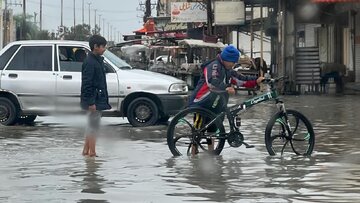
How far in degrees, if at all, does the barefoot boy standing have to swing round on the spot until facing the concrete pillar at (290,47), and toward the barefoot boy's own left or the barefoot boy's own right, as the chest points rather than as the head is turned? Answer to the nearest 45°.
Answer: approximately 90° to the barefoot boy's own left

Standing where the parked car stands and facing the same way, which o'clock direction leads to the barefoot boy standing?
The barefoot boy standing is roughly at 3 o'clock from the parked car.

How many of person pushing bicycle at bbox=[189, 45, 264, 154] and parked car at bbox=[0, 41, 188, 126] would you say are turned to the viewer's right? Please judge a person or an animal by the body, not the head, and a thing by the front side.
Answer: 2

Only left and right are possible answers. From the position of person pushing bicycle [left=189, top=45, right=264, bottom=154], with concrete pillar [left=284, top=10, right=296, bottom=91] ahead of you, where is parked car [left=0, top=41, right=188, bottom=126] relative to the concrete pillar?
left

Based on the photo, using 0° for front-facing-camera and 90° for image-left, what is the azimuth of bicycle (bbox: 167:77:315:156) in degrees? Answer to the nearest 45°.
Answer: approximately 270°

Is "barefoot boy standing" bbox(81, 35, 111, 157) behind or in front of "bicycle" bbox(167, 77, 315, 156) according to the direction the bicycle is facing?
behind

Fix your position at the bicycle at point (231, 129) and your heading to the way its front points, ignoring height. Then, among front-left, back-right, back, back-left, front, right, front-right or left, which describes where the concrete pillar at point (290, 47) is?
left

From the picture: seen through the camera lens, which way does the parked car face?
facing to the right of the viewer
